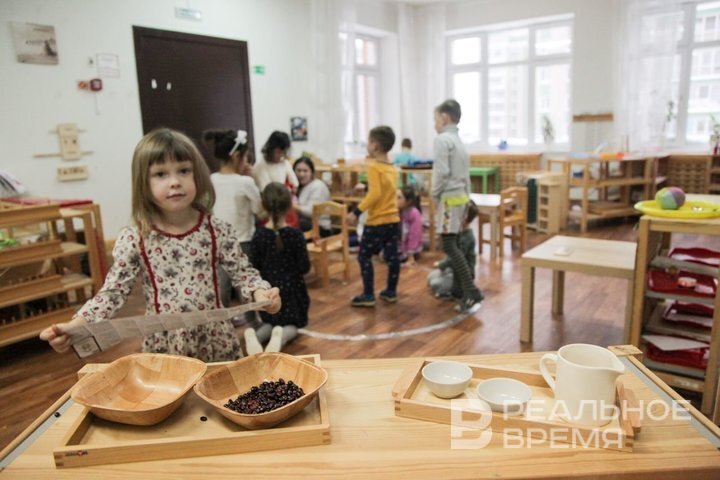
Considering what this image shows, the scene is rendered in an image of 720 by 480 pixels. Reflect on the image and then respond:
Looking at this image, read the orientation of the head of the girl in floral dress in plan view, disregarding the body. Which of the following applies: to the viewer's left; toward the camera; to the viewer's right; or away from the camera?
toward the camera

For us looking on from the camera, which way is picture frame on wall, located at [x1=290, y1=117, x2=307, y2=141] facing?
facing the viewer

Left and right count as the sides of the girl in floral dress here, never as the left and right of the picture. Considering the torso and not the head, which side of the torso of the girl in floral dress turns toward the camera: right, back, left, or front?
front

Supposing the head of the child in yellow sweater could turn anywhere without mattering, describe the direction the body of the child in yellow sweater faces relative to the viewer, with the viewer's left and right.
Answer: facing away from the viewer and to the left of the viewer

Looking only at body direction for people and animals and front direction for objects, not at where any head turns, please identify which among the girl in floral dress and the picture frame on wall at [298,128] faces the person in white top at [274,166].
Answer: the picture frame on wall

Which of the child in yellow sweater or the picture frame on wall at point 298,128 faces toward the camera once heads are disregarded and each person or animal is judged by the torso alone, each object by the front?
the picture frame on wall

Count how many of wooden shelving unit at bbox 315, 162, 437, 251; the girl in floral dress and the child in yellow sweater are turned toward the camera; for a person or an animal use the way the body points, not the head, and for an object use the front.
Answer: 2

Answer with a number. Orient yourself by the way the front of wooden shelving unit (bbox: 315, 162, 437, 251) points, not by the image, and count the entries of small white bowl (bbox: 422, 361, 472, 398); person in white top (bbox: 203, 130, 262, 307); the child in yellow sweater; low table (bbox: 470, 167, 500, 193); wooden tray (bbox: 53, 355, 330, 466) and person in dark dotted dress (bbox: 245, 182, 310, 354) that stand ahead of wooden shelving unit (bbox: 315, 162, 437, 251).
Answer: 5

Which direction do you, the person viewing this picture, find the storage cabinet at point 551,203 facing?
facing the viewer and to the left of the viewer

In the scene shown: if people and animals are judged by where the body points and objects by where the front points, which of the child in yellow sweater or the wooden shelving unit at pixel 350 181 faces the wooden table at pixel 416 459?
the wooden shelving unit

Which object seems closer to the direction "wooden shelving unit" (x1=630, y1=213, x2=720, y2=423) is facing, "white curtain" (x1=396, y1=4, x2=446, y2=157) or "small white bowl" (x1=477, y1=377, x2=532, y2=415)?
the small white bowl

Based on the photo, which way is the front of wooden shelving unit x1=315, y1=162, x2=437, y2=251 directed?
toward the camera

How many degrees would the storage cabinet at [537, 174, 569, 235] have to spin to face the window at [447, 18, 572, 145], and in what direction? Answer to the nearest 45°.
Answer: approximately 135° to its right

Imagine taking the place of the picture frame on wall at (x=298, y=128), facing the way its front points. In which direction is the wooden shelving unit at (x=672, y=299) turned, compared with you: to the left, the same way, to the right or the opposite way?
to the right

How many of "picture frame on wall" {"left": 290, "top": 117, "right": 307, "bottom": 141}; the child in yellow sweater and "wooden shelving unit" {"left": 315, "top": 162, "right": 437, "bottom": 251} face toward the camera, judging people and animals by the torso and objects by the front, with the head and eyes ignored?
2

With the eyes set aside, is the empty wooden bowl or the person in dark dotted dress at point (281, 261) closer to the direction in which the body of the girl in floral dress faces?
the empty wooden bowl
